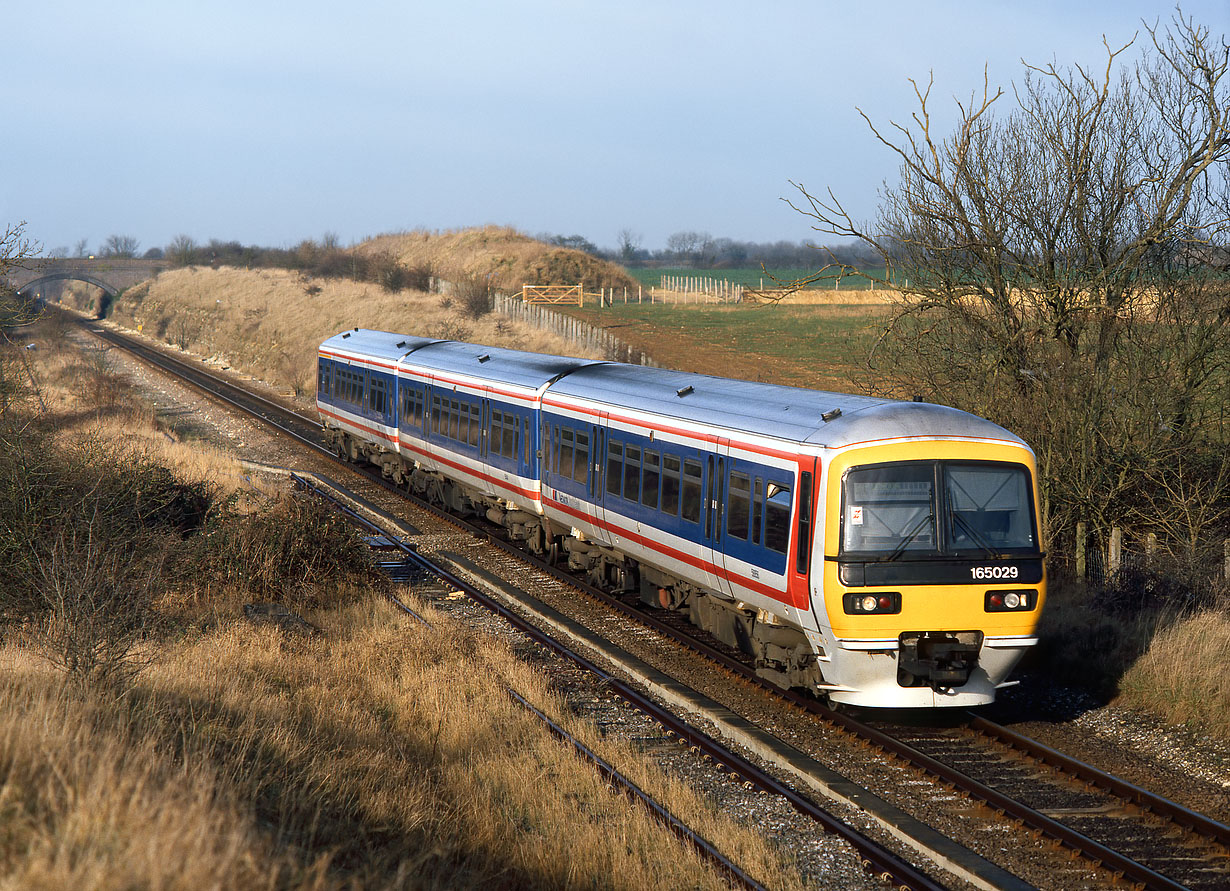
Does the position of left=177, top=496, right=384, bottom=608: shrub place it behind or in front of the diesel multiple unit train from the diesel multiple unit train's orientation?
behind

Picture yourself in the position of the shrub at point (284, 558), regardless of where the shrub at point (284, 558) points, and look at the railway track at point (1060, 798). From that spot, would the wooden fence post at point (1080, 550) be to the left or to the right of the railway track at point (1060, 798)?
left

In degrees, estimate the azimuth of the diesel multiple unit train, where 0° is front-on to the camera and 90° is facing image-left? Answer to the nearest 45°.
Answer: approximately 315°

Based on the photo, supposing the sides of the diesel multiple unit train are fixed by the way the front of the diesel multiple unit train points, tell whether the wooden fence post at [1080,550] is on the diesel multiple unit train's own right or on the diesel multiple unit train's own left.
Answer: on the diesel multiple unit train's own left
